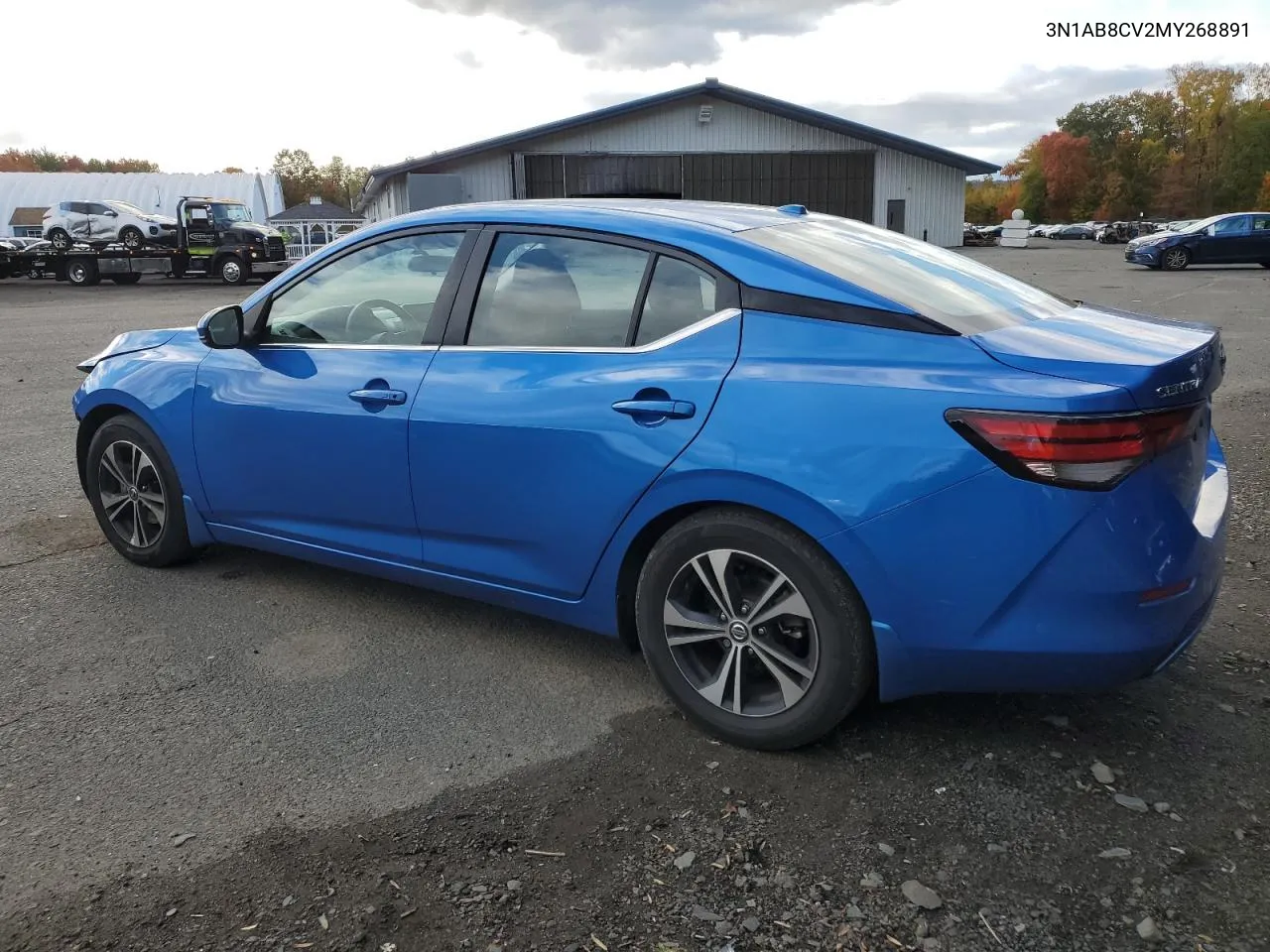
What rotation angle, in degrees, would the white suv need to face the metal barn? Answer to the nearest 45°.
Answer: approximately 45° to its left

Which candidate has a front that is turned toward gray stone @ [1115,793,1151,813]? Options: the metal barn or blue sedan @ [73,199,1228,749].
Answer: the metal barn

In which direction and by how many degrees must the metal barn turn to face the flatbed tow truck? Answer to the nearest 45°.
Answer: approximately 45° to its right

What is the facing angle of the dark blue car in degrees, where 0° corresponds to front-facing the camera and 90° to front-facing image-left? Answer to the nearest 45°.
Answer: approximately 45°

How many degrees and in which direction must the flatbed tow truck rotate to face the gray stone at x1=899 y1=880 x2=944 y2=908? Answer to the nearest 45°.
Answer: approximately 45° to its right

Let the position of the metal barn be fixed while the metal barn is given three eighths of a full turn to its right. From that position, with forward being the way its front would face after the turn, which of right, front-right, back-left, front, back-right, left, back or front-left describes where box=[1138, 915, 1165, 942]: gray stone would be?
back-left

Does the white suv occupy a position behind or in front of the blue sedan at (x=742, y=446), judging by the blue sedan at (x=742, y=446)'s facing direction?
in front

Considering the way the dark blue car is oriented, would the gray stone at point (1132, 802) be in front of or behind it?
in front

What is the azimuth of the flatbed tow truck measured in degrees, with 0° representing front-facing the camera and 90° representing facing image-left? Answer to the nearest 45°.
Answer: approximately 315°

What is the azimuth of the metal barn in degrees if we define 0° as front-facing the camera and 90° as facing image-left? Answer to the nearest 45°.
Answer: approximately 0°

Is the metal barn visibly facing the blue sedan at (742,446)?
yes
